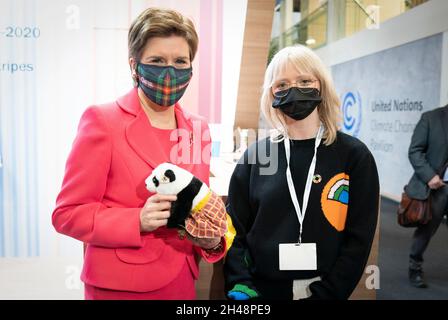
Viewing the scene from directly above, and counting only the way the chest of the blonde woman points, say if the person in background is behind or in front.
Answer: behind

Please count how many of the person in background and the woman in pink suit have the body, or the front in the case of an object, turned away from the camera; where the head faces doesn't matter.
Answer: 0

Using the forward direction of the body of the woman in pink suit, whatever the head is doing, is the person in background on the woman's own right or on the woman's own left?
on the woman's own left

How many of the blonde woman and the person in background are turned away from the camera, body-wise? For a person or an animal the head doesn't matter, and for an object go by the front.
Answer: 0

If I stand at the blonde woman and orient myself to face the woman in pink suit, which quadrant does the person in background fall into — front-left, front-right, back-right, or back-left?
back-right
